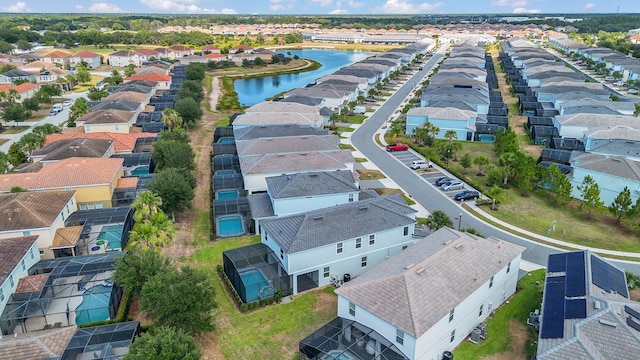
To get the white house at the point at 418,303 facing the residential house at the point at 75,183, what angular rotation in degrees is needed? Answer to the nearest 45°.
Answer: approximately 135° to its left

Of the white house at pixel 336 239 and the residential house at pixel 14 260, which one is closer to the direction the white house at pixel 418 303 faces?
the white house

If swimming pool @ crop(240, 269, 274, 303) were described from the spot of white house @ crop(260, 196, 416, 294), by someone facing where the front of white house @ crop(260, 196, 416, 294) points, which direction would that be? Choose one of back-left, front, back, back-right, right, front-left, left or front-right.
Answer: back

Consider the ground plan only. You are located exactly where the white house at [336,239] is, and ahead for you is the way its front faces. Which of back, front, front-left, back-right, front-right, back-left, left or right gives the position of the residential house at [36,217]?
back-left

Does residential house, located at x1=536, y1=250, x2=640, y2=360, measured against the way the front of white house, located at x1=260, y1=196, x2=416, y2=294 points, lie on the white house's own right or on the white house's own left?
on the white house's own right

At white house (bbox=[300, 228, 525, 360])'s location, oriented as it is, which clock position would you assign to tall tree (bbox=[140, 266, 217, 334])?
The tall tree is roughly at 7 o'clock from the white house.

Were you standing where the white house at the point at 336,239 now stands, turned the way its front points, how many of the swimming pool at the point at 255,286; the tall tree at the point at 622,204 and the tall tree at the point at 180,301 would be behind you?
2

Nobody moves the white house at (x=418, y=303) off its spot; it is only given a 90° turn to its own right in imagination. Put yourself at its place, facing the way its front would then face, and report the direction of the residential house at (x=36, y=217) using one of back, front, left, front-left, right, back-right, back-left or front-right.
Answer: back-right

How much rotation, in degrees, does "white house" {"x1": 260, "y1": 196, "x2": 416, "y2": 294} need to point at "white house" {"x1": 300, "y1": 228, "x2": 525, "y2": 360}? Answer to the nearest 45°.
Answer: approximately 90° to its right

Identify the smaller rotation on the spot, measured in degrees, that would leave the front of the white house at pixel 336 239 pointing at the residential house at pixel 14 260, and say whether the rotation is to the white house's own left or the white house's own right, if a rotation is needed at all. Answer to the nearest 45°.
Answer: approximately 135° to the white house's own left

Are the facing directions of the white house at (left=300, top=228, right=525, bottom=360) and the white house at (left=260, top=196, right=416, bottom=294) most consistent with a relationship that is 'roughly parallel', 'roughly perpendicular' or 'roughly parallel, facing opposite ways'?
roughly parallel

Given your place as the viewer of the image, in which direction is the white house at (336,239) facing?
facing away from the viewer and to the right of the viewer

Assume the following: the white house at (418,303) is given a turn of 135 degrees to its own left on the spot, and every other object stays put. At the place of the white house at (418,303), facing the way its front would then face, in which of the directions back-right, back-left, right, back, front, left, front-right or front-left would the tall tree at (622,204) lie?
back-right

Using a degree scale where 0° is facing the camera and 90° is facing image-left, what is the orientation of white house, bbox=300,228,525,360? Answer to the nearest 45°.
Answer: approximately 225°

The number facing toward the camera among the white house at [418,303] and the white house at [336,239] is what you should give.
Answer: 0

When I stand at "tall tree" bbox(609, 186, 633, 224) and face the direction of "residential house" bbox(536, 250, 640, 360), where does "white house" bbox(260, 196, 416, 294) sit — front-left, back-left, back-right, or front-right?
front-right

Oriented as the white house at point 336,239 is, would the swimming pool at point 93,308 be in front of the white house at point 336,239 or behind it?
behind
